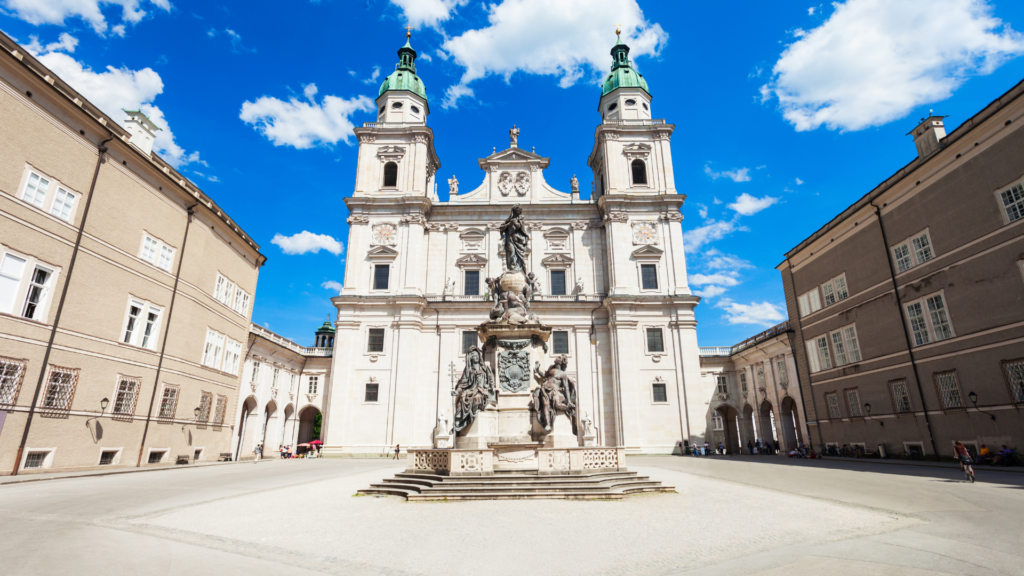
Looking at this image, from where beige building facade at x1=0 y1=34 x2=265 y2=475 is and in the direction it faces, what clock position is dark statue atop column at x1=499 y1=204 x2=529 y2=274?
The dark statue atop column is roughly at 12 o'clock from the beige building facade.

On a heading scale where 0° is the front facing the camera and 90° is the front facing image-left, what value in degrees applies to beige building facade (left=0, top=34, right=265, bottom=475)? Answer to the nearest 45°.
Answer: approximately 315°

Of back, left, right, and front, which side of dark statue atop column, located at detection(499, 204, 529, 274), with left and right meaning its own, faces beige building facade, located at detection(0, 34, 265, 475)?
right

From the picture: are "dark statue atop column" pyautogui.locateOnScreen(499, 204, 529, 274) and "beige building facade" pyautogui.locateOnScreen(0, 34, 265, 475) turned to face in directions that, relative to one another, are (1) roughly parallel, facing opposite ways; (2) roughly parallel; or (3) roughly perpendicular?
roughly perpendicular

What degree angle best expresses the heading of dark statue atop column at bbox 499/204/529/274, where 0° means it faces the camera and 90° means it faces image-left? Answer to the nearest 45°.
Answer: approximately 0°
